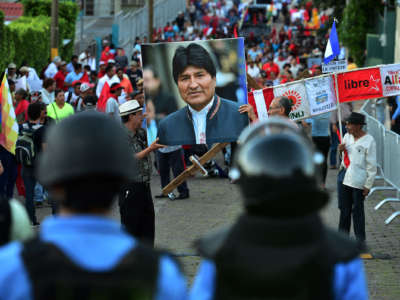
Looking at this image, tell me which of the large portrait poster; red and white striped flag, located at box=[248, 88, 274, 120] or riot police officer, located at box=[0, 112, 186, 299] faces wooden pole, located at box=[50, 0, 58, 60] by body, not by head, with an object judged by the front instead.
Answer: the riot police officer

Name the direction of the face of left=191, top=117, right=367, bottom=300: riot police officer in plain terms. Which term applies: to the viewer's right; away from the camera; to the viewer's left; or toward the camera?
away from the camera

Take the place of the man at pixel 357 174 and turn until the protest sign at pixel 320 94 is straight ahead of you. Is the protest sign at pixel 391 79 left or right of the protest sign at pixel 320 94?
right

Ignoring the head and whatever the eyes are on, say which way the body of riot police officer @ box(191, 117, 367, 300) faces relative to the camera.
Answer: away from the camera

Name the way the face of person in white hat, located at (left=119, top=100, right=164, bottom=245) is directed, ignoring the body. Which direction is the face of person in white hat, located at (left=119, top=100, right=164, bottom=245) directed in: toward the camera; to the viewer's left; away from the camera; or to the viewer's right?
to the viewer's right

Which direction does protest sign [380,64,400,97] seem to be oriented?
toward the camera

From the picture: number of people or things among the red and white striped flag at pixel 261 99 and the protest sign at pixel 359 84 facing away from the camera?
0

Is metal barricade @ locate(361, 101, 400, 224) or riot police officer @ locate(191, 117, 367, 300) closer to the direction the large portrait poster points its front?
the riot police officer

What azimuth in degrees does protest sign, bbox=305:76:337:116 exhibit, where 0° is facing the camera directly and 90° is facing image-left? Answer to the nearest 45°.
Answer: approximately 0°

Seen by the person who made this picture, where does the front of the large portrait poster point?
facing the viewer

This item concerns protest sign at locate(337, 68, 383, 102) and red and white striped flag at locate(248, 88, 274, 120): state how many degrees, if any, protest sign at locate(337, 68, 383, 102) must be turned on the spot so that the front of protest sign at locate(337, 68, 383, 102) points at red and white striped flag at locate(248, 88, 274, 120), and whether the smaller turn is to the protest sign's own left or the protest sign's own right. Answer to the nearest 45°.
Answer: approximately 45° to the protest sign's own right
